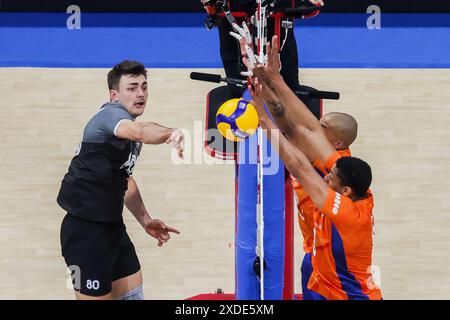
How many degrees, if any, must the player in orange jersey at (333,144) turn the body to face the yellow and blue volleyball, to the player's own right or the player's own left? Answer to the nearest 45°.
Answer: approximately 45° to the player's own left

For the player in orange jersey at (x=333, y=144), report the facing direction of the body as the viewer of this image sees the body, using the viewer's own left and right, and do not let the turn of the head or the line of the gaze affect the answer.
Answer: facing to the left of the viewer

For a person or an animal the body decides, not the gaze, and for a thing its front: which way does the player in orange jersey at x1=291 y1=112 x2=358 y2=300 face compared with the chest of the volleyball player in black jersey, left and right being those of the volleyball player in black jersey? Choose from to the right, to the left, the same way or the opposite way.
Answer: the opposite way

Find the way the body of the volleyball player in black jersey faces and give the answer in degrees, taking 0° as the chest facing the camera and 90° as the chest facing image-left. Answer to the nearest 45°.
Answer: approximately 270°

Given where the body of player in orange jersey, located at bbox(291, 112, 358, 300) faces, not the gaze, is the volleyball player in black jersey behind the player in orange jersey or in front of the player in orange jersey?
in front

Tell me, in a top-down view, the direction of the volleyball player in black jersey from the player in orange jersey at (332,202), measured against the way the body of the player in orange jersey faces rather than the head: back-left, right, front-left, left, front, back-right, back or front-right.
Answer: front

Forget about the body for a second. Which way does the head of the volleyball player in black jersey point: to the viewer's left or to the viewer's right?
to the viewer's right

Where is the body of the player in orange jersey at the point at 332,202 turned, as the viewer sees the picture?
to the viewer's left

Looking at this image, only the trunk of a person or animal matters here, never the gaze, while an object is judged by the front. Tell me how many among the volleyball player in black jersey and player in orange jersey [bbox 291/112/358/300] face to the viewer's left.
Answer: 1

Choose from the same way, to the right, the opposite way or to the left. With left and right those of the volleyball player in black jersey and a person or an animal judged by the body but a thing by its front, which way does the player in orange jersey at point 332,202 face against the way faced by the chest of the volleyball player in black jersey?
the opposite way
